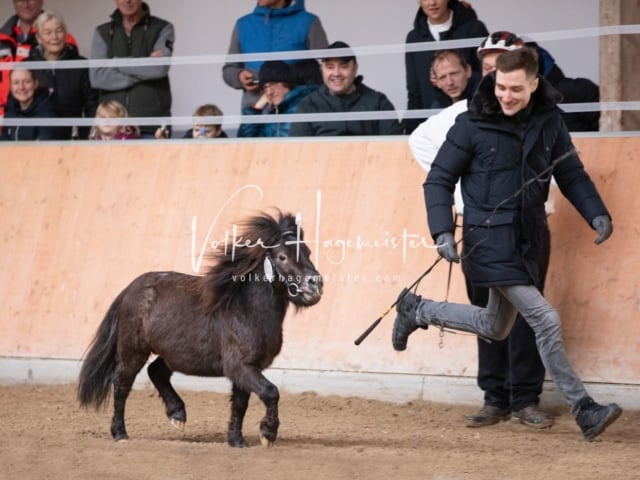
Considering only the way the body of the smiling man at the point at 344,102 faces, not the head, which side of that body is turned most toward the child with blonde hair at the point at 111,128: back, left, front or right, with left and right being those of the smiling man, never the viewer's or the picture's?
right

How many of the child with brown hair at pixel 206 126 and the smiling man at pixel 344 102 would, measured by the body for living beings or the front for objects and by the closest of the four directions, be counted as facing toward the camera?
2

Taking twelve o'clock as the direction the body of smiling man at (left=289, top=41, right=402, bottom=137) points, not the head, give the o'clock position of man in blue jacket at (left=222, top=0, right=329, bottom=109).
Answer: The man in blue jacket is roughly at 5 o'clock from the smiling man.

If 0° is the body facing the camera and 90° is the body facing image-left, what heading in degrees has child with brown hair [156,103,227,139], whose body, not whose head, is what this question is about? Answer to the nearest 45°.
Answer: approximately 0°

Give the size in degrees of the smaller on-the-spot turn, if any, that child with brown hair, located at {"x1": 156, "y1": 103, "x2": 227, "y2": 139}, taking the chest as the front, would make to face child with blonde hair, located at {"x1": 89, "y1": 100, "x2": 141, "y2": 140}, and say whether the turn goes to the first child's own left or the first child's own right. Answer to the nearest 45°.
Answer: approximately 135° to the first child's own right

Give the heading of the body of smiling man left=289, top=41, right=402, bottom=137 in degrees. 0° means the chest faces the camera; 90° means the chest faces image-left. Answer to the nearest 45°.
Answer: approximately 0°
